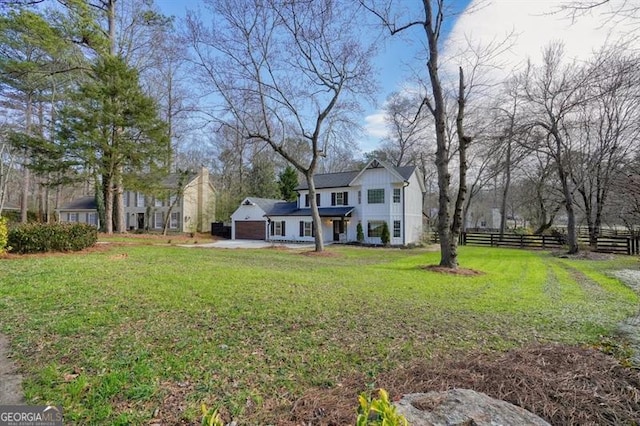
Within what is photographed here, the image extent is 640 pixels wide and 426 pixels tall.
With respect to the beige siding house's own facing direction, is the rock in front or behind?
in front

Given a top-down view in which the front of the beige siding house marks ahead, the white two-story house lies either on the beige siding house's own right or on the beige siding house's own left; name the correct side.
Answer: on the beige siding house's own left

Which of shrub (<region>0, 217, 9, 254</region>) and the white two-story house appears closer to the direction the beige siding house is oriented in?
the shrub

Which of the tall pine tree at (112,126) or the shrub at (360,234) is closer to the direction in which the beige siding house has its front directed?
the tall pine tree

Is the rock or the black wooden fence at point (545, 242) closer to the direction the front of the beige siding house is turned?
the rock

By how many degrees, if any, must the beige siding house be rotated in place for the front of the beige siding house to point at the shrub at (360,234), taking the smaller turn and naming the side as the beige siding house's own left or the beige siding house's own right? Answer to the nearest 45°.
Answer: approximately 90° to the beige siding house's own left

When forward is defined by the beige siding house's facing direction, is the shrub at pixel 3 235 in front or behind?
in front

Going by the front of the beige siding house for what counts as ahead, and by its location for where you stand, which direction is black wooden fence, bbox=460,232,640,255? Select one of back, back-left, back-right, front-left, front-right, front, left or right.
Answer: left

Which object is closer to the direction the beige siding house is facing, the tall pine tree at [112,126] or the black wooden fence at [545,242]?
the tall pine tree

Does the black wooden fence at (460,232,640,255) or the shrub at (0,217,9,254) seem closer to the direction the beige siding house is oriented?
the shrub

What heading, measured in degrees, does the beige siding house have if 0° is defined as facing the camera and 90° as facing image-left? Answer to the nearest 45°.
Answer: approximately 45°
